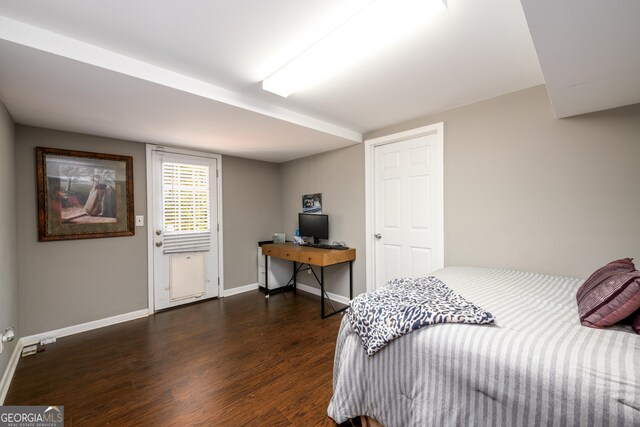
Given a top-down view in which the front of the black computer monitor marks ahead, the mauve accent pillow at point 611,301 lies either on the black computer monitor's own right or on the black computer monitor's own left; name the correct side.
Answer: on the black computer monitor's own left

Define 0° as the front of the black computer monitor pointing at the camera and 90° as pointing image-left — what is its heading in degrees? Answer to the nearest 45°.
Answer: approximately 45°

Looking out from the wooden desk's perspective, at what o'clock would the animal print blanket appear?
The animal print blanket is roughly at 10 o'clock from the wooden desk.

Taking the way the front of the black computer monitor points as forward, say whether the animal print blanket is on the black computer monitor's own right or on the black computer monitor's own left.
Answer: on the black computer monitor's own left

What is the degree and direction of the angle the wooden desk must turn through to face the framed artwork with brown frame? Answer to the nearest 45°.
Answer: approximately 45° to its right

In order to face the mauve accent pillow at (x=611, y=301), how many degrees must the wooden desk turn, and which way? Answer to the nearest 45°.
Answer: approximately 90° to its left

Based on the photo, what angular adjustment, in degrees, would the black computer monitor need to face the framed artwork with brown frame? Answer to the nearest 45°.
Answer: approximately 45° to its right

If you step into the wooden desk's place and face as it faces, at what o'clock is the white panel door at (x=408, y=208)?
The white panel door is roughly at 8 o'clock from the wooden desk.

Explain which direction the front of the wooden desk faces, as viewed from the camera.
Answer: facing the viewer and to the left of the viewer

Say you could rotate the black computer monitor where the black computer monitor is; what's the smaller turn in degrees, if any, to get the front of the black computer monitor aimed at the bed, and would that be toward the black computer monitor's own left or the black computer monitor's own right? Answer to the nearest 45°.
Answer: approximately 45° to the black computer monitor's own left

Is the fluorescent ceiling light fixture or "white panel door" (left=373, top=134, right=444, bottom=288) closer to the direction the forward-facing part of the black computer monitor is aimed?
the fluorescent ceiling light fixture
